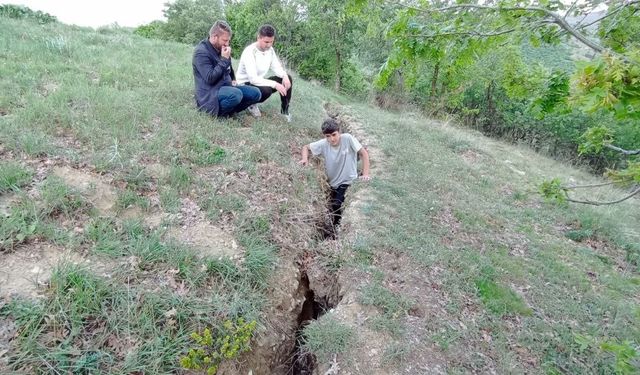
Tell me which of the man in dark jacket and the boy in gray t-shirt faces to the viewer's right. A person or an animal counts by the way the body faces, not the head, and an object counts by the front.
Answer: the man in dark jacket

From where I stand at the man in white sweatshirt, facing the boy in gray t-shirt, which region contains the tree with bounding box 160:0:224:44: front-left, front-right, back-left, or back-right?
back-left

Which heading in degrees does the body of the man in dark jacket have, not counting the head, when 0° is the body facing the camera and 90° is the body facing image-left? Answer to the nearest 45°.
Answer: approximately 270°

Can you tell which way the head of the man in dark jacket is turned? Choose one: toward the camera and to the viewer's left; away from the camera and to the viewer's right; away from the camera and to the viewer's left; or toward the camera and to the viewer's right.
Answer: toward the camera and to the viewer's right

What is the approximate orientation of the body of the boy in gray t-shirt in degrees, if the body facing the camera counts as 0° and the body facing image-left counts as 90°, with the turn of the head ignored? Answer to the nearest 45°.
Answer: approximately 0°

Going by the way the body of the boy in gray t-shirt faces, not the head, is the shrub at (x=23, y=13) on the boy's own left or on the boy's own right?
on the boy's own right

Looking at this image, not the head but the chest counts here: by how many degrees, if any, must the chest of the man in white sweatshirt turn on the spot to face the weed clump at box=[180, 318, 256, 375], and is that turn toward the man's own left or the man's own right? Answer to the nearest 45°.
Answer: approximately 45° to the man's own right
